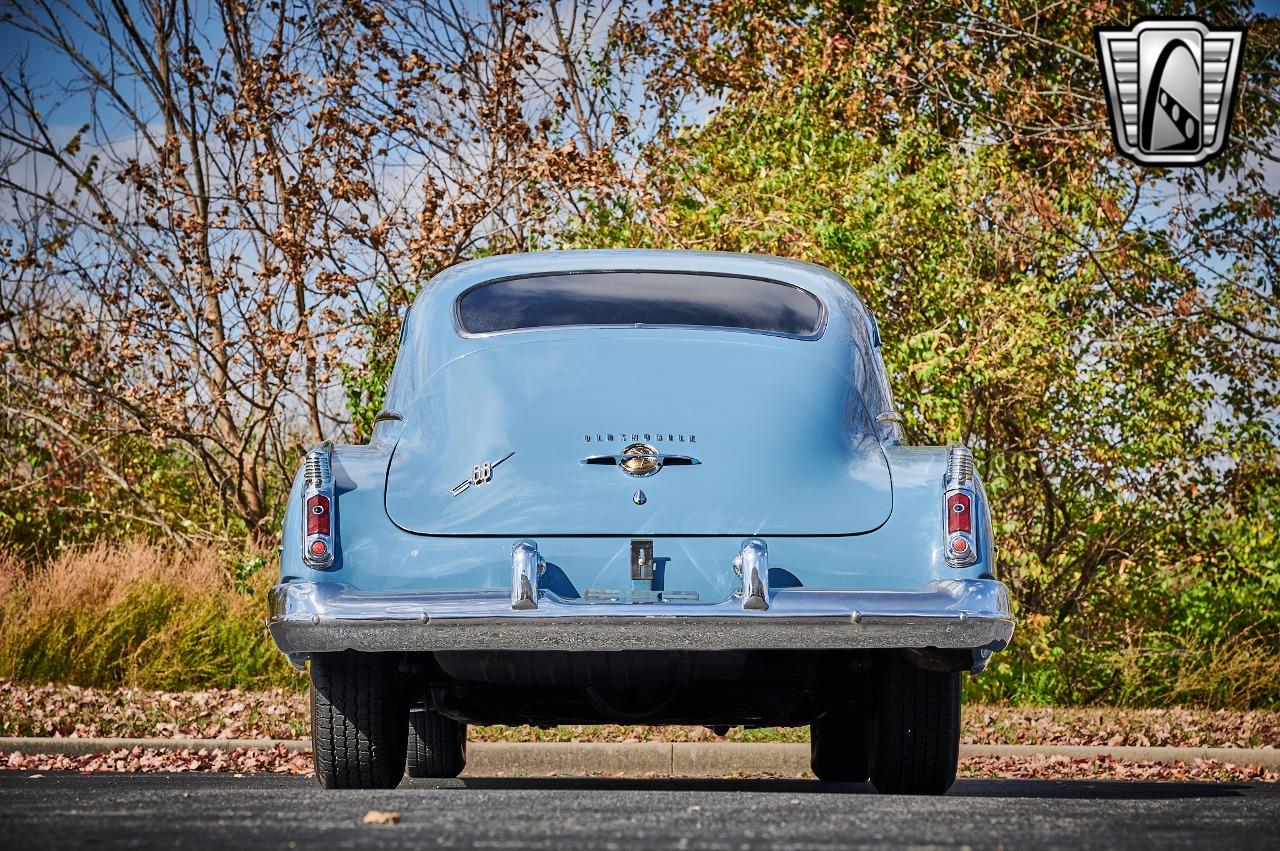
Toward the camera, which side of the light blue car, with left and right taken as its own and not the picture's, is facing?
back

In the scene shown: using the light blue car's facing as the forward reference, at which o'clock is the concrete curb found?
The concrete curb is roughly at 12 o'clock from the light blue car.

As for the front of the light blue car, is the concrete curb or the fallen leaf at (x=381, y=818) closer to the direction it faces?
the concrete curb

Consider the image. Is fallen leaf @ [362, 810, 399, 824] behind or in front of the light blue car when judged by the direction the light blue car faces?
behind
